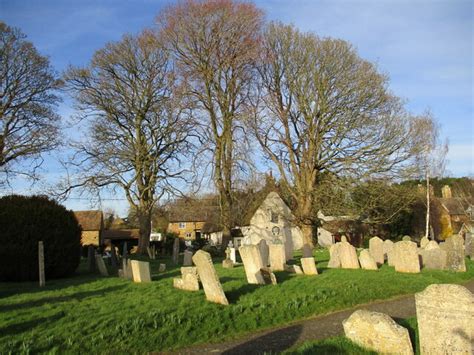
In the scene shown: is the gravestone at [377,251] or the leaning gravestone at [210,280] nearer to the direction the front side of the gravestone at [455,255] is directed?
the leaning gravestone

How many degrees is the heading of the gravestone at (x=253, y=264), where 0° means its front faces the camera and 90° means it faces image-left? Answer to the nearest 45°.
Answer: approximately 0°

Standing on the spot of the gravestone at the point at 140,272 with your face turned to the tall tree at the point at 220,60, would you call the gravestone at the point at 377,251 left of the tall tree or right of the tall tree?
right

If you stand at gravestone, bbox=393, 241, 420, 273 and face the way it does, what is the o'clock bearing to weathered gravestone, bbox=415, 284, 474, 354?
The weathered gravestone is roughly at 12 o'clock from the gravestone.

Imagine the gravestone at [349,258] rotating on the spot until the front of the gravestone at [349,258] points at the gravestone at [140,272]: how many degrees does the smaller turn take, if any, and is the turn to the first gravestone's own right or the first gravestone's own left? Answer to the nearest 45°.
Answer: approximately 45° to the first gravestone's own right

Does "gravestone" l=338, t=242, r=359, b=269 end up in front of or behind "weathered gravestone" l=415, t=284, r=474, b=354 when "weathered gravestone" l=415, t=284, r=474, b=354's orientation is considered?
behind

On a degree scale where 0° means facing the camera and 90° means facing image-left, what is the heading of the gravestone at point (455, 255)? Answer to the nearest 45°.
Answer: approximately 0°

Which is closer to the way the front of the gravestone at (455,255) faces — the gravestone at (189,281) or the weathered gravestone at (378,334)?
the weathered gravestone
